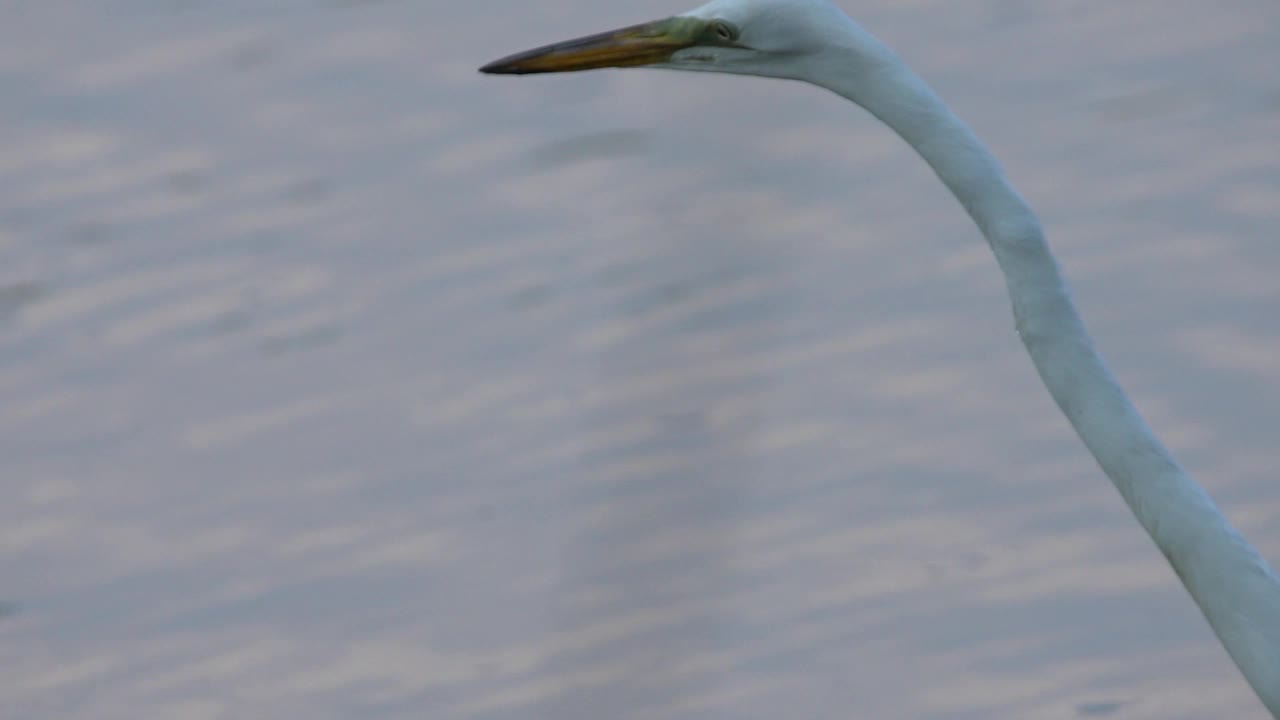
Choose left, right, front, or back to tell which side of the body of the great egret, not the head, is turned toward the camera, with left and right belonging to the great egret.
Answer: left
